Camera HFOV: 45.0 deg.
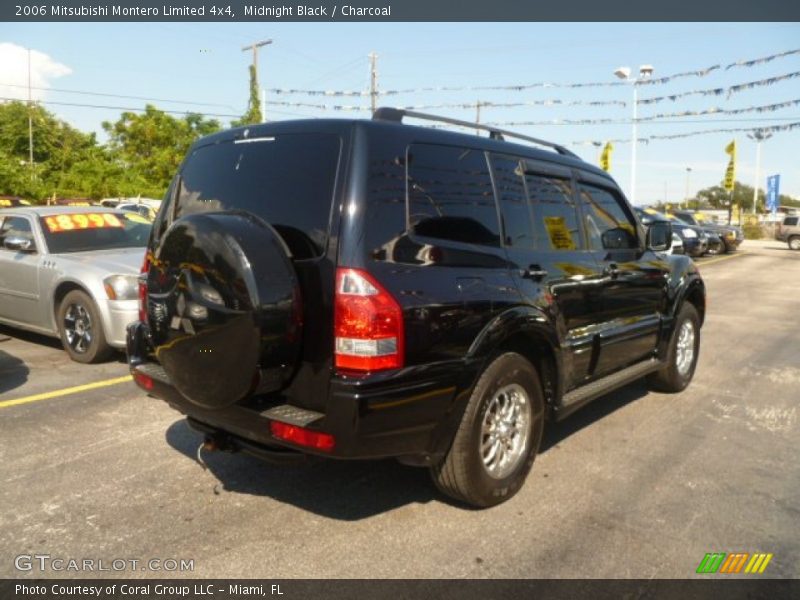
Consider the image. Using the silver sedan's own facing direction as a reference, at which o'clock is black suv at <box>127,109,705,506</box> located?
The black suv is roughly at 1 o'clock from the silver sedan.

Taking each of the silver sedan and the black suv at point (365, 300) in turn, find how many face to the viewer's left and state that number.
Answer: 0

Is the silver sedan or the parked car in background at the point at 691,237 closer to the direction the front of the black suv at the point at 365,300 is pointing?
the parked car in background

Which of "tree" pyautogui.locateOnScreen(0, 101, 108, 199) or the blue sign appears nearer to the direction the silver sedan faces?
the blue sign

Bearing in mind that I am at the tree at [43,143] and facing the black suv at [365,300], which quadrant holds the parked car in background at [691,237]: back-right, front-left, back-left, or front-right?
front-left

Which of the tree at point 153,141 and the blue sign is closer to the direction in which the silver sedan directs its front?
the blue sign

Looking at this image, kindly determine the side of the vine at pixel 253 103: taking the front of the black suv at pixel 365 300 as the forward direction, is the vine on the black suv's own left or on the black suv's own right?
on the black suv's own left

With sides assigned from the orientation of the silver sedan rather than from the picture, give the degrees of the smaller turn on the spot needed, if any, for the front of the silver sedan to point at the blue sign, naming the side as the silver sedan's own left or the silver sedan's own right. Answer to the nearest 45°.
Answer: approximately 90° to the silver sedan's own left

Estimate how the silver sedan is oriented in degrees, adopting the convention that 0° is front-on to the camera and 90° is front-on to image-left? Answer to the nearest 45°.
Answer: approximately 315°

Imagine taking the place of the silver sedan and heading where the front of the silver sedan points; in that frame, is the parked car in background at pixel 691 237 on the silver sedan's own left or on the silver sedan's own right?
on the silver sedan's own left

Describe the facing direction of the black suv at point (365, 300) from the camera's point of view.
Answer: facing away from the viewer and to the right of the viewer

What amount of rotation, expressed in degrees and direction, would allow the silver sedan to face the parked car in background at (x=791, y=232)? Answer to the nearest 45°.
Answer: approximately 90° to its left

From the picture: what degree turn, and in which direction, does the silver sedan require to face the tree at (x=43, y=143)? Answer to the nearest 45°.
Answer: approximately 135° to its left
